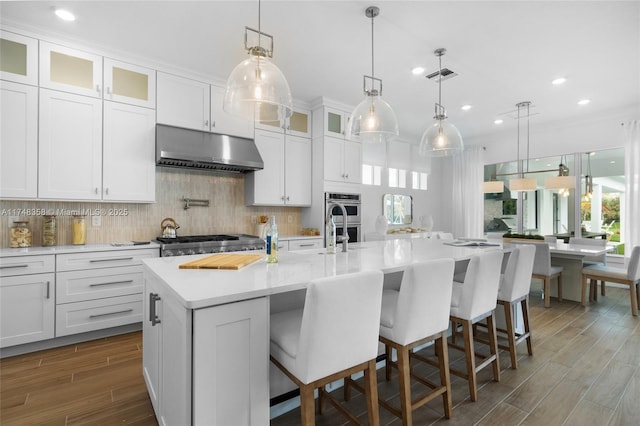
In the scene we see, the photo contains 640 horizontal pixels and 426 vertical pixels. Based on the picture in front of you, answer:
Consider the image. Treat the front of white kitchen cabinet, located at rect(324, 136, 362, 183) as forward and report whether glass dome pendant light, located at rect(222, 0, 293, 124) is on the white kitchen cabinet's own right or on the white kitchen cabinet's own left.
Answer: on the white kitchen cabinet's own right

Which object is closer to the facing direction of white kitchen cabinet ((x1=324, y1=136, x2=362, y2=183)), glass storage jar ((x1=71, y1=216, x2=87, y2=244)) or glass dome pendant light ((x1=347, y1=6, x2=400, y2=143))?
the glass dome pendant light

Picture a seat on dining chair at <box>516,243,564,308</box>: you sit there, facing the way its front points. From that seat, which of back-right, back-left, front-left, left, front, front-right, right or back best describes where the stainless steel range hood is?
back

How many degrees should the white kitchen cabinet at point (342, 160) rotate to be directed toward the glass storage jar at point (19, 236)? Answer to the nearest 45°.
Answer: approximately 90° to its right

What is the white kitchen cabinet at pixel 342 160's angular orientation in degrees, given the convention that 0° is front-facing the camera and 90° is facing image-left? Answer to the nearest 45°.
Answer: approximately 315°

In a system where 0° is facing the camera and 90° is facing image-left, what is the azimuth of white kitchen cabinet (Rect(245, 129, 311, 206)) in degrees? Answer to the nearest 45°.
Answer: approximately 315°

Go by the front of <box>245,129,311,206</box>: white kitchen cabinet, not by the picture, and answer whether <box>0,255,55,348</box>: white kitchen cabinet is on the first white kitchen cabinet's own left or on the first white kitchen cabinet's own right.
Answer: on the first white kitchen cabinet's own right

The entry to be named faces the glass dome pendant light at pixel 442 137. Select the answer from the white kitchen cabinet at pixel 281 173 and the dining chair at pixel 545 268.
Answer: the white kitchen cabinet

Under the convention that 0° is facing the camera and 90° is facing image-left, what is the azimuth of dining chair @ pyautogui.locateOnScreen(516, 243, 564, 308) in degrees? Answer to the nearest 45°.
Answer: approximately 225°

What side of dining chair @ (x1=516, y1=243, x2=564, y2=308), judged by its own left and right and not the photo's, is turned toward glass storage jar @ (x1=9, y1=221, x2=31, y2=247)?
back

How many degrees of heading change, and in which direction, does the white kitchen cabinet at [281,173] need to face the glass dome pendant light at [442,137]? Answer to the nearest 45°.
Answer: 0° — it already faces it
